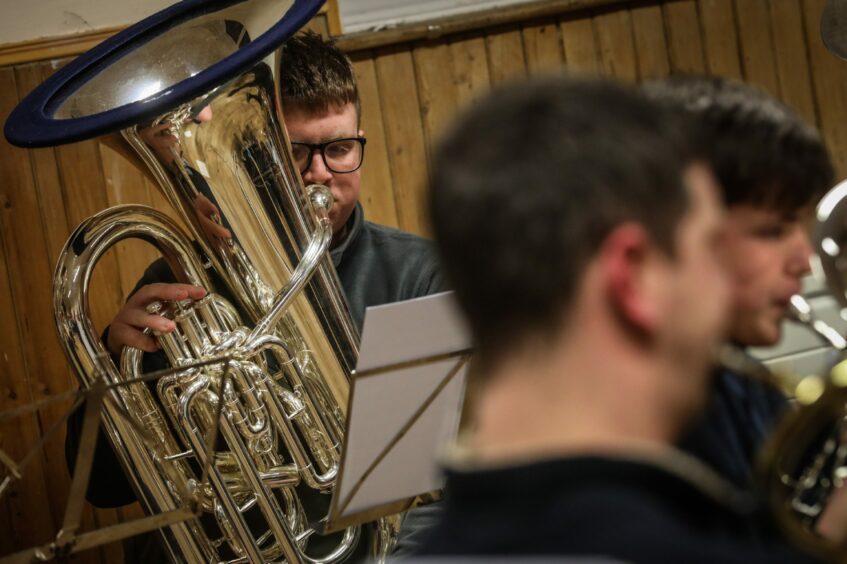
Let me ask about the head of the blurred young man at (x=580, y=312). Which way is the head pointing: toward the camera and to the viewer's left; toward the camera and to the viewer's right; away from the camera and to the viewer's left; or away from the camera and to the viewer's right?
away from the camera and to the viewer's right

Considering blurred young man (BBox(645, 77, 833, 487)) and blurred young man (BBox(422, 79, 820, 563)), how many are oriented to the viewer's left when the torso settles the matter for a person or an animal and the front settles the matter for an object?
0

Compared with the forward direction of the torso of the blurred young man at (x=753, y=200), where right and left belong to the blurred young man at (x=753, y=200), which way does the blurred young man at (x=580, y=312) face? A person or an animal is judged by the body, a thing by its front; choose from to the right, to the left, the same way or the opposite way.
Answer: to the left

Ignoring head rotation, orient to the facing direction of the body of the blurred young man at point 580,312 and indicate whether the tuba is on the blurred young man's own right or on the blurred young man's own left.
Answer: on the blurred young man's own left

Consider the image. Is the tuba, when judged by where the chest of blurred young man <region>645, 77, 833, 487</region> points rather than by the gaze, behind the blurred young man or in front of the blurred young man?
behind

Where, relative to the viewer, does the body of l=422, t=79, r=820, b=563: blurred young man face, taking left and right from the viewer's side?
facing away from the viewer and to the right of the viewer

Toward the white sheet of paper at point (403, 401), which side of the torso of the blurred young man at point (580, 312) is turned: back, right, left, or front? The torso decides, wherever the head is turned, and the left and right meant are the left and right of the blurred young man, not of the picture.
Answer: left

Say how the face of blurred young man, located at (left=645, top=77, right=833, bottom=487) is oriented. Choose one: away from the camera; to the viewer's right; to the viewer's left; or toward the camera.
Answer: to the viewer's right
